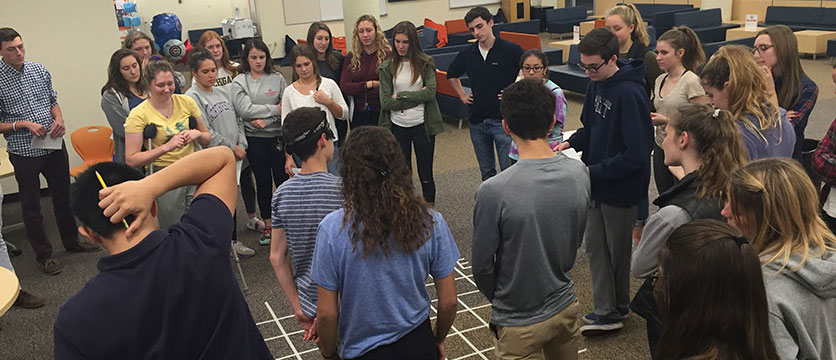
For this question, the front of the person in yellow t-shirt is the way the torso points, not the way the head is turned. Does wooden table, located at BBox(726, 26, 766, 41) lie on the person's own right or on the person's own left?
on the person's own left

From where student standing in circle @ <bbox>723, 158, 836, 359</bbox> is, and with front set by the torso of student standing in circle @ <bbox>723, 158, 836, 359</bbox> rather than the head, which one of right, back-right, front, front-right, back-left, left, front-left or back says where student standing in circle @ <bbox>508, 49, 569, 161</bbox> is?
front

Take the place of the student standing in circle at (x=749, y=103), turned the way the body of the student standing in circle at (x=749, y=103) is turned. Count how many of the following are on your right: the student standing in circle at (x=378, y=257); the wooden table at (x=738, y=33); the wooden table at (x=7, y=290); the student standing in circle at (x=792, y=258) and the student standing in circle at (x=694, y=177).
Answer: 1

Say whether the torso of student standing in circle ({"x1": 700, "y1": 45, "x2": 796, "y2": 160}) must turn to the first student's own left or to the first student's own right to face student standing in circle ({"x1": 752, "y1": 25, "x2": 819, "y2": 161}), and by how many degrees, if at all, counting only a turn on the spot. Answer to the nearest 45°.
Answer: approximately 90° to the first student's own right

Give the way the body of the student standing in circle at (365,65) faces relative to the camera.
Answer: toward the camera

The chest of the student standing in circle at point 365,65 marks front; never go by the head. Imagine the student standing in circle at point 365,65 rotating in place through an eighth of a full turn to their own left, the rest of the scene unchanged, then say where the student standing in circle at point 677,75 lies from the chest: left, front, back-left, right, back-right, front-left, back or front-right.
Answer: front

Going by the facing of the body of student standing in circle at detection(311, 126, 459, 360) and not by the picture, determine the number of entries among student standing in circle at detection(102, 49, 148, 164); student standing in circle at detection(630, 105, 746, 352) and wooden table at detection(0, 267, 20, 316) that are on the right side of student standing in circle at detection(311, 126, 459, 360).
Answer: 1

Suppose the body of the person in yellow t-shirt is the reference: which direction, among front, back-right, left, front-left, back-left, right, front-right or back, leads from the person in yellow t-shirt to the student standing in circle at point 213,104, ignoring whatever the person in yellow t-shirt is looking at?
left

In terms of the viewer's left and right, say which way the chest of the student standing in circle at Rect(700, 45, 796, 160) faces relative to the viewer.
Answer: facing to the left of the viewer

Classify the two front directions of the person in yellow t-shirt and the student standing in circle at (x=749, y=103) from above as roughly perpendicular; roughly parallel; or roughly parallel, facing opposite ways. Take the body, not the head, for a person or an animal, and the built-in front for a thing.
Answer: roughly parallel, facing opposite ways

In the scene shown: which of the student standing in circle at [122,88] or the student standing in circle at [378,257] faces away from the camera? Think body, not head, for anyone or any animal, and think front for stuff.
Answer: the student standing in circle at [378,257]

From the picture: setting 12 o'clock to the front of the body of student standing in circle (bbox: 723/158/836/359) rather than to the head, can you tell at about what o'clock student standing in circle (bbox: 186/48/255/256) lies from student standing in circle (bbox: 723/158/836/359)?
student standing in circle (bbox: 186/48/255/256) is roughly at 11 o'clock from student standing in circle (bbox: 723/158/836/359).

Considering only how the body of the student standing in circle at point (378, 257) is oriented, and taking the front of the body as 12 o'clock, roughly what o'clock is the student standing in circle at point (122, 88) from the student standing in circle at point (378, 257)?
the student standing in circle at point (122, 88) is roughly at 11 o'clock from the student standing in circle at point (378, 257).

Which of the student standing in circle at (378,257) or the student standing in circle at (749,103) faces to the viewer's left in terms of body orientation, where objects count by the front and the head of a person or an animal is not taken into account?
the student standing in circle at (749,103)

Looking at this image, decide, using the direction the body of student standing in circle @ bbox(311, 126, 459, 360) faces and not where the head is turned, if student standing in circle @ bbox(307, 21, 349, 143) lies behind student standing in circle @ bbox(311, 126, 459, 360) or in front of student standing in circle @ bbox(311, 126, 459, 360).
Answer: in front

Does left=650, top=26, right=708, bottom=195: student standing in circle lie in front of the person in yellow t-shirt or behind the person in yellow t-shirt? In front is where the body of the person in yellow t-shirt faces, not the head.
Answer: in front

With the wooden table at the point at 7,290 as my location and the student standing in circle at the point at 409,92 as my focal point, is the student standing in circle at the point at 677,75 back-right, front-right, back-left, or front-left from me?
front-right
